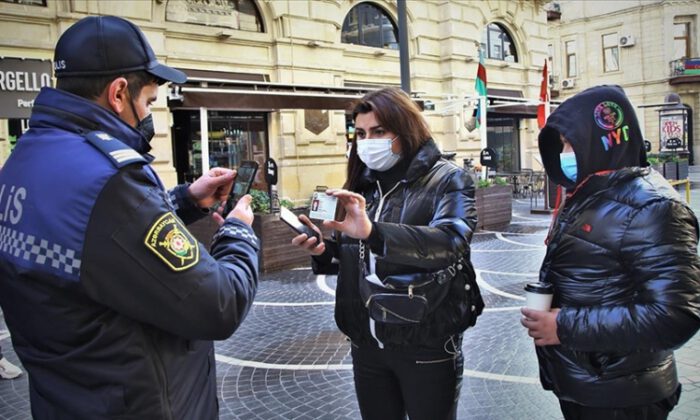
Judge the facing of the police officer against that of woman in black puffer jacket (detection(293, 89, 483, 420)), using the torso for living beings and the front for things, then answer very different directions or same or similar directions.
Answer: very different directions

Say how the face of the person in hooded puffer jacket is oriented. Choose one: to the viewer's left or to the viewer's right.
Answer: to the viewer's left

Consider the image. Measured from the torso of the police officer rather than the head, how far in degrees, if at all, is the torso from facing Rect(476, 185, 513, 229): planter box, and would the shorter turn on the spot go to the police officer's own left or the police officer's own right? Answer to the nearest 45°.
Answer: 0° — they already face it

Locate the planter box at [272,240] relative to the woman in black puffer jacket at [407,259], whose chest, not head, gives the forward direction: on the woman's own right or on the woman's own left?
on the woman's own right

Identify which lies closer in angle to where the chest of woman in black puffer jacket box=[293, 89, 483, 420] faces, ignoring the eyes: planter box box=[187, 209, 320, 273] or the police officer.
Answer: the police officer

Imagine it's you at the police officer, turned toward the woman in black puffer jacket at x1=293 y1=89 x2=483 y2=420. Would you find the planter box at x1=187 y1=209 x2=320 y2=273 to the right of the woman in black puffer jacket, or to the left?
left

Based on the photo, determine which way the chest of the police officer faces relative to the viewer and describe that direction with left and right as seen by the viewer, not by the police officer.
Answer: facing away from the viewer and to the right of the viewer

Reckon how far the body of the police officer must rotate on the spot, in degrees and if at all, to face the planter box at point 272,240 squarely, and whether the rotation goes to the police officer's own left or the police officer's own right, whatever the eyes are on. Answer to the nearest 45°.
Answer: approximately 45° to the police officer's own left

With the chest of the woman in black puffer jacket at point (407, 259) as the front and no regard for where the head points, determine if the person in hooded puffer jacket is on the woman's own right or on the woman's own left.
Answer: on the woman's own left

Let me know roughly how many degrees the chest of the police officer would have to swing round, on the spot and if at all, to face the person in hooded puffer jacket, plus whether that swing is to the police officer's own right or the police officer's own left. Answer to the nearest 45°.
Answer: approximately 45° to the police officer's own right
